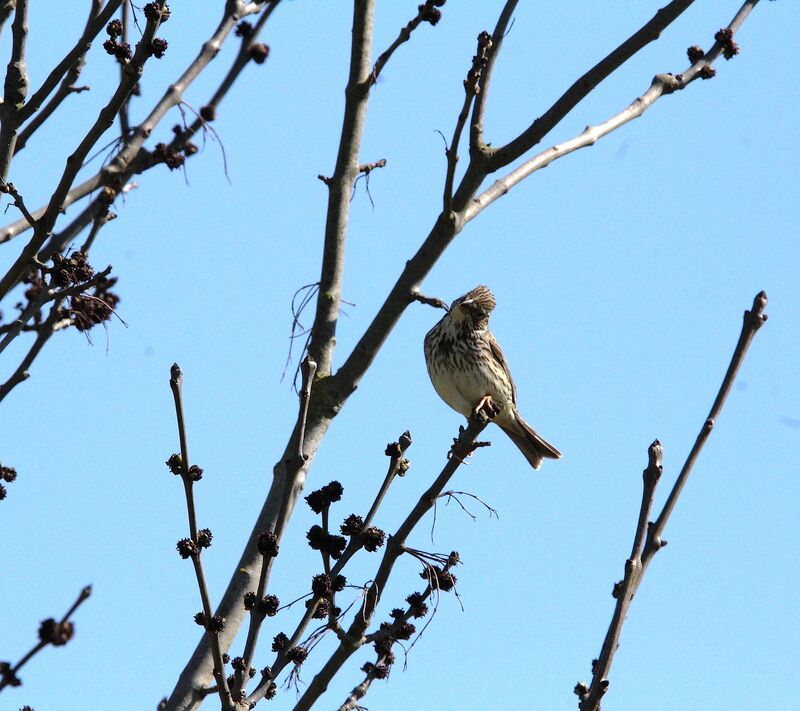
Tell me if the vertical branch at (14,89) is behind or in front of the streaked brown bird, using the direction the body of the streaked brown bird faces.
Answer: in front

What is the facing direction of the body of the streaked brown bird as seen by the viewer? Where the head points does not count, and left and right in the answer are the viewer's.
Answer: facing the viewer and to the left of the viewer

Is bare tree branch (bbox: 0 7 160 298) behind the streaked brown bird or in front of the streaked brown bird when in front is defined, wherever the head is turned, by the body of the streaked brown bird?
in front

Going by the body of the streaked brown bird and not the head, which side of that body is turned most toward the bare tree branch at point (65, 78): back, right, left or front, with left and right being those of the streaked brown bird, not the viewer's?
right

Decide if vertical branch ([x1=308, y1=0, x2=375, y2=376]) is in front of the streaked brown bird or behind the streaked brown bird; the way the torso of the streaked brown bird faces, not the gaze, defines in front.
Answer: in front
